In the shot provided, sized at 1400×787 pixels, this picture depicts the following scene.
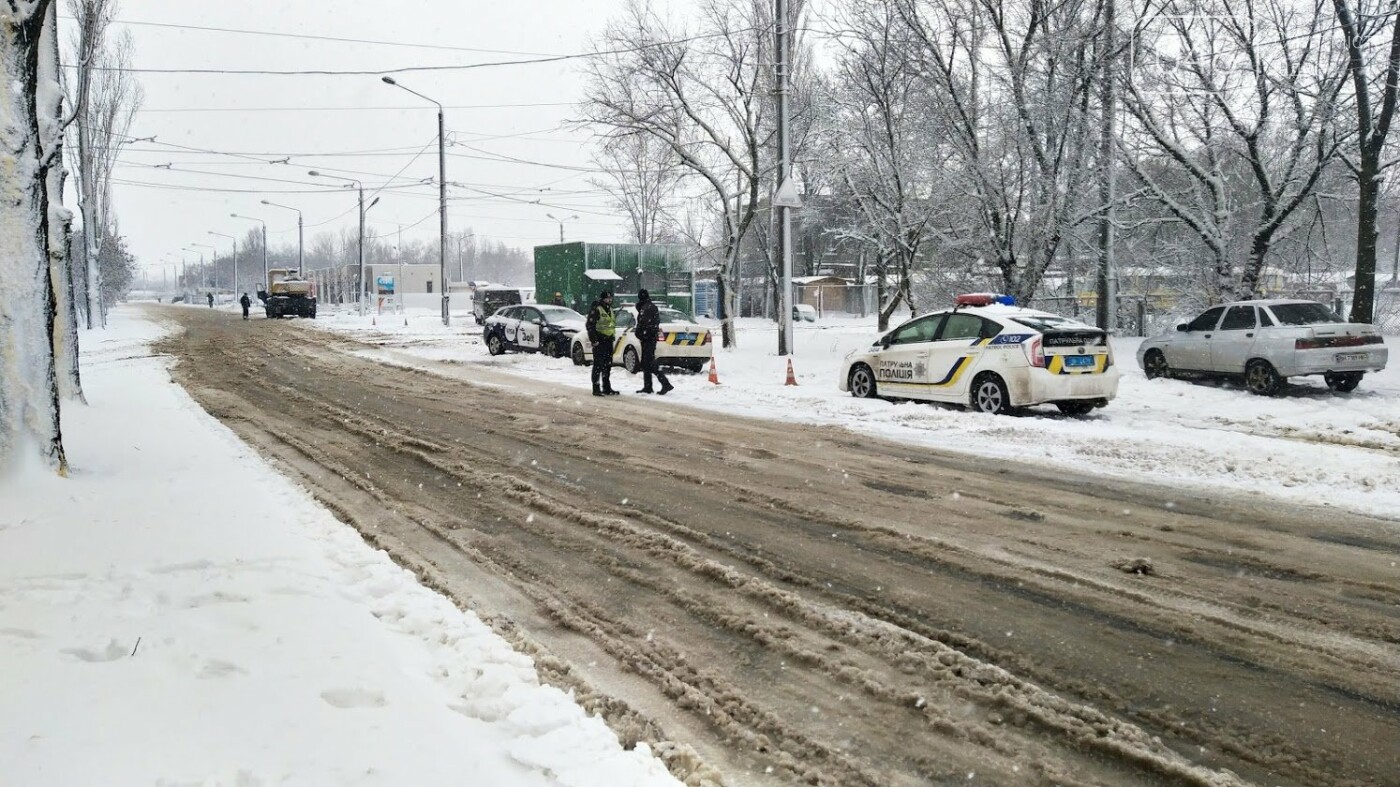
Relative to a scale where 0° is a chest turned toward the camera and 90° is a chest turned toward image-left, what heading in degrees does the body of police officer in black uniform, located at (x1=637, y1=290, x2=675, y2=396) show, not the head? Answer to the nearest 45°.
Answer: approximately 90°

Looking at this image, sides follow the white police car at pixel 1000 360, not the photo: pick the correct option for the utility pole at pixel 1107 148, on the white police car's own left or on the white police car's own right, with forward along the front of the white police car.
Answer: on the white police car's own right

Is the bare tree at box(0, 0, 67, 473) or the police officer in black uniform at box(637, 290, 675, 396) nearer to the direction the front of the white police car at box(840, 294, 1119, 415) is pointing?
the police officer in black uniform

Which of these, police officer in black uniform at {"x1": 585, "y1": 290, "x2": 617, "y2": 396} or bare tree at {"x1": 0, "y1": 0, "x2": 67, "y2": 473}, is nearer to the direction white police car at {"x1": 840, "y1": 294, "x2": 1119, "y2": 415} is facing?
the police officer in black uniform

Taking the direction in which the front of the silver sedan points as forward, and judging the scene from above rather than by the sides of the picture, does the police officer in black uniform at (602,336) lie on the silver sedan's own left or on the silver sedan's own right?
on the silver sedan's own left

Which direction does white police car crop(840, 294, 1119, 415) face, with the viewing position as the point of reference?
facing away from the viewer and to the left of the viewer

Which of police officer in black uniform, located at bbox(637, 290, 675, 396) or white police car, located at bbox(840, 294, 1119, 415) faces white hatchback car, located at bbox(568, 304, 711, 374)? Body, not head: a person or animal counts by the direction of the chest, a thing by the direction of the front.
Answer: the white police car

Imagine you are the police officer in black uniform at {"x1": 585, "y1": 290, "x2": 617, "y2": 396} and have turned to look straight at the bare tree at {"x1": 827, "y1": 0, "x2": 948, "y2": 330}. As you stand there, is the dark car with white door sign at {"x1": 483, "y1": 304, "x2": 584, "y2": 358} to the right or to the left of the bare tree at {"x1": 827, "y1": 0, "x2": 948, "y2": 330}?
left
